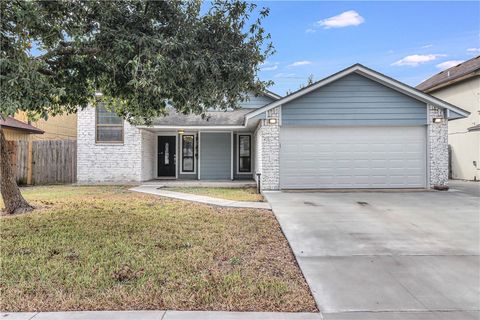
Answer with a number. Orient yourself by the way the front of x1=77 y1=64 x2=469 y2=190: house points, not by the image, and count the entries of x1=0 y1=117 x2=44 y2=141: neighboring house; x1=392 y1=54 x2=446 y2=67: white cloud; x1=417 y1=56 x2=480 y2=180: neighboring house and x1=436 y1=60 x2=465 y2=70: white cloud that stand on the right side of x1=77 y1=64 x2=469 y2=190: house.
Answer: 1

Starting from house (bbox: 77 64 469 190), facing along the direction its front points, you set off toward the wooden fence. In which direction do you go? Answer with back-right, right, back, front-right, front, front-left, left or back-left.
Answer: right

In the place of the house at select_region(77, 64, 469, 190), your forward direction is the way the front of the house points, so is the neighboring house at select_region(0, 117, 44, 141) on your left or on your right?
on your right

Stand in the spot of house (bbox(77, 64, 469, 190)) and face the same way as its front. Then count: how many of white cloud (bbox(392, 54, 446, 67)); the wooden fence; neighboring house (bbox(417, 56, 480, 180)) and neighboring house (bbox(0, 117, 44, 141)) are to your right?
2

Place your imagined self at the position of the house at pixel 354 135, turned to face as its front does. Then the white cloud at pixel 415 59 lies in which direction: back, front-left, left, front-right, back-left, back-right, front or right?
back-left

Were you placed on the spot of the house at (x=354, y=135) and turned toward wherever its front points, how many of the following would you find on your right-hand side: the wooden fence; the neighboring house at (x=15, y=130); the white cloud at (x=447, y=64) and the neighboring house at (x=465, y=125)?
2

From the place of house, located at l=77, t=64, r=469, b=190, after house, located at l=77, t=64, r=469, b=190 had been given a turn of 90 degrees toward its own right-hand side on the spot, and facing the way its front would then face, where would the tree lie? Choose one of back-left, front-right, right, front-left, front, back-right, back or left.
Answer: front-left

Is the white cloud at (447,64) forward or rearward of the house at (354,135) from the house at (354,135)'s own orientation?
rearward

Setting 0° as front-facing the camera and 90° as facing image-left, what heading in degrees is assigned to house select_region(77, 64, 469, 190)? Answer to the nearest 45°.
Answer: approximately 0°

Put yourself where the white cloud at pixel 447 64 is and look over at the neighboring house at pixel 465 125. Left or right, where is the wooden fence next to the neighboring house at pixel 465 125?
right

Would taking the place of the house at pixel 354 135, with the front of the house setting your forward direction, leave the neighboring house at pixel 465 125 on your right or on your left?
on your left
